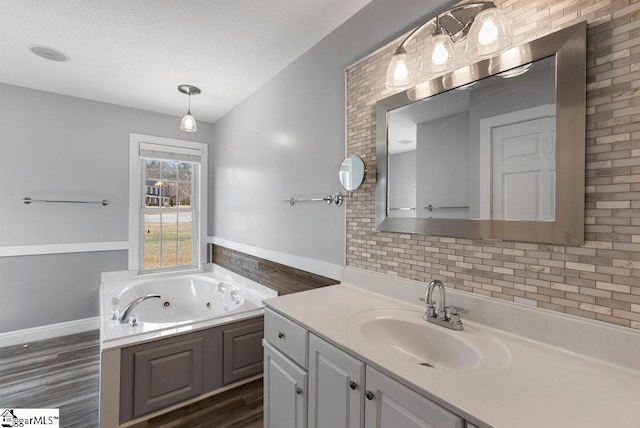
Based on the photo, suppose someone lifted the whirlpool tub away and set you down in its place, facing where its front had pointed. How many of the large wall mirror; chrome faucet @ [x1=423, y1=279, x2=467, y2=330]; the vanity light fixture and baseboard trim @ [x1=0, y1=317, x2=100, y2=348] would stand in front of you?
3

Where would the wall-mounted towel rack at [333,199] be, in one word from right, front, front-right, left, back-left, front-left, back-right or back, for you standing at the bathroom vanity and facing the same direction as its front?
right

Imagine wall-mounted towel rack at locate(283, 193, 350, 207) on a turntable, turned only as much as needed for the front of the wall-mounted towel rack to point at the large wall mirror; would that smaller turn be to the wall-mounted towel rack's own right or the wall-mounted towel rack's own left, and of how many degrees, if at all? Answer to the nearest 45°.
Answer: approximately 90° to the wall-mounted towel rack's own left

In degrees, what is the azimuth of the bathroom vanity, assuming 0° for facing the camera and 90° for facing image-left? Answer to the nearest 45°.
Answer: approximately 45°

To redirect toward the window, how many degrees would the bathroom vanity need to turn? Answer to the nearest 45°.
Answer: approximately 90° to its right

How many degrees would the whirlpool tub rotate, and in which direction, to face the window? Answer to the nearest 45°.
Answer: approximately 135° to its left

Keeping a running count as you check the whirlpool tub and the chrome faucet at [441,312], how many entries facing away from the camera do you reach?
0

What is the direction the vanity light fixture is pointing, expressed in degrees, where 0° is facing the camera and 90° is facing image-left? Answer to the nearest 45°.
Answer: approximately 45°

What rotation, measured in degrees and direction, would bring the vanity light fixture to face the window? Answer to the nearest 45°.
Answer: approximately 45° to its right

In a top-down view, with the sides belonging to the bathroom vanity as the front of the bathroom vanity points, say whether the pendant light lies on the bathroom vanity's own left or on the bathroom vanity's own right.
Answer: on the bathroom vanity's own right

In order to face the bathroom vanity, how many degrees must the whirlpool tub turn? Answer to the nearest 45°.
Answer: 0° — it already faces it

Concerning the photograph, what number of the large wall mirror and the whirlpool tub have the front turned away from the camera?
0
